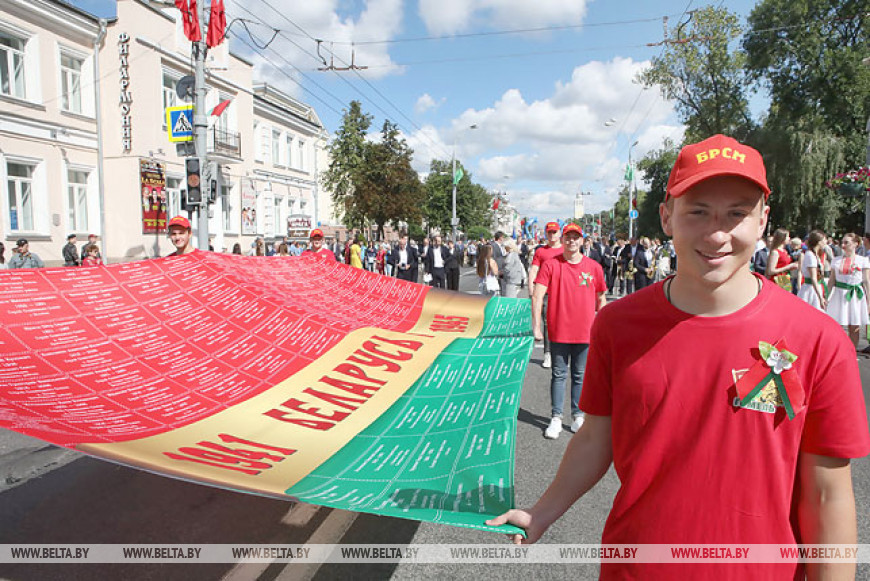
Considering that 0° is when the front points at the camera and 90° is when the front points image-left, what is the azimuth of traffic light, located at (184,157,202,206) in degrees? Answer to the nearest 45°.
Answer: approximately 0°

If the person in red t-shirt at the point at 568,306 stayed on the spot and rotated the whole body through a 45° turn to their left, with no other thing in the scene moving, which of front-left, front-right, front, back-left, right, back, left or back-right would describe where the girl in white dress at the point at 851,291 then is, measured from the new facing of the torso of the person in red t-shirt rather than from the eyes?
left

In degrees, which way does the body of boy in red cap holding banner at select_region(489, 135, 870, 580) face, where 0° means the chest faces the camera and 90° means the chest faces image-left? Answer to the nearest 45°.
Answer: approximately 0°

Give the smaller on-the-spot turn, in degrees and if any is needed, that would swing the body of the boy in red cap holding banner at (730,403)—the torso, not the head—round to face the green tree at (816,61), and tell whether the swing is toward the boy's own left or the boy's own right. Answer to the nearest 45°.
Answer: approximately 180°

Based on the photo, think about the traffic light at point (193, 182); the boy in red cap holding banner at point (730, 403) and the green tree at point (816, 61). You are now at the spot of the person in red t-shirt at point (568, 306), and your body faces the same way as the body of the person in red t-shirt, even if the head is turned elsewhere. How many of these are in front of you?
1

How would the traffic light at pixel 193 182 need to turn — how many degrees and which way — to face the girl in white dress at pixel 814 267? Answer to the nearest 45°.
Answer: approximately 45° to its left

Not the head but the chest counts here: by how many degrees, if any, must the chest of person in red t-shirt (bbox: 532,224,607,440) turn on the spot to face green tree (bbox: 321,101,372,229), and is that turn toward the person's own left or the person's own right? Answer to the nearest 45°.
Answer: approximately 135° to the person's own right
